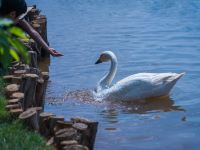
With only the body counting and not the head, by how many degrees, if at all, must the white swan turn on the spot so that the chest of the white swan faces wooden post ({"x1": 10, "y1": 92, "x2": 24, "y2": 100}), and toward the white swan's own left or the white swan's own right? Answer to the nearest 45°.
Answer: approximately 45° to the white swan's own left

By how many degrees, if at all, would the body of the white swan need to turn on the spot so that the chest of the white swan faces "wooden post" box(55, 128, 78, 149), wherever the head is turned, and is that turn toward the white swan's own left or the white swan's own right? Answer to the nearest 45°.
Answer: approximately 90° to the white swan's own left

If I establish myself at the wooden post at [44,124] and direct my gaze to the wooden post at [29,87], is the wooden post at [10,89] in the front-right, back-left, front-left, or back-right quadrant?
front-left

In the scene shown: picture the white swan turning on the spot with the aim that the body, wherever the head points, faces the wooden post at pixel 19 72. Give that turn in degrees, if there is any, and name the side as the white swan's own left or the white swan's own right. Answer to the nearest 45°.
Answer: approximately 45° to the white swan's own left

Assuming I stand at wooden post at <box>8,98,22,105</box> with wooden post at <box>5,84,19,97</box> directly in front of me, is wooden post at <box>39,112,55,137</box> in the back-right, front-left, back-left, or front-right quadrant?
back-right

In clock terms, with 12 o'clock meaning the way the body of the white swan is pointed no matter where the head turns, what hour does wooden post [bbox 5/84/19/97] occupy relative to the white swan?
The wooden post is roughly at 10 o'clock from the white swan.

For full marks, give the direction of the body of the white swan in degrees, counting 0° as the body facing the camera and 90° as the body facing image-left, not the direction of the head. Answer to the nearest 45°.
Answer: approximately 90°

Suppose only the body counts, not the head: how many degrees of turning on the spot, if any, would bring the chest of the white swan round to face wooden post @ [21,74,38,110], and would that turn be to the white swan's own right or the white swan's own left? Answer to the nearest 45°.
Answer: approximately 45° to the white swan's own left

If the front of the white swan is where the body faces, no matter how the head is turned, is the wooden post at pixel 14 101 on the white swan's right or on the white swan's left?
on the white swan's left

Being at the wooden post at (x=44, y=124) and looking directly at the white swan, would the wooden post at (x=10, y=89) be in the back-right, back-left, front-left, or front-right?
front-left

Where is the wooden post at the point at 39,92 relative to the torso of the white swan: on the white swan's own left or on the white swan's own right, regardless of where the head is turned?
on the white swan's own left
